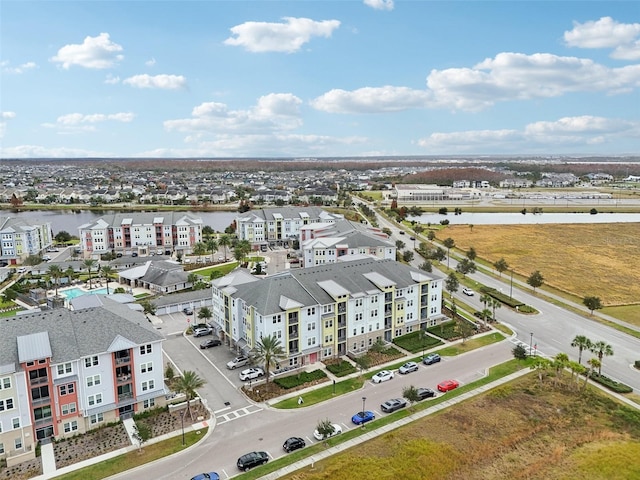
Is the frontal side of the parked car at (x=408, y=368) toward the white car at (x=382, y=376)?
yes

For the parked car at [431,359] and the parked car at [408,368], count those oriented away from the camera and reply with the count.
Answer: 0

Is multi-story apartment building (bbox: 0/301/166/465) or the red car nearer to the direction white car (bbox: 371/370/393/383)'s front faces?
the multi-story apartment building

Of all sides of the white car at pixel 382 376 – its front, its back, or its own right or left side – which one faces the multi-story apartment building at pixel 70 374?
front

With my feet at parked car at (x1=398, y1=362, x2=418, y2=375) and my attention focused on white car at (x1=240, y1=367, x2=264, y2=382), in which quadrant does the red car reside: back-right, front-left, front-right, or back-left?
back-left

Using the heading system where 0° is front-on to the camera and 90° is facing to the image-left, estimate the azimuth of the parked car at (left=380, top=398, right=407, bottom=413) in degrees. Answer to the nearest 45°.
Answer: approximately 225°

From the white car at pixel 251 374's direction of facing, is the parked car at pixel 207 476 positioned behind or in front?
behind

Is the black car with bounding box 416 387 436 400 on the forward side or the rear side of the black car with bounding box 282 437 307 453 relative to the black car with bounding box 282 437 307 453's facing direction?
on the forward side

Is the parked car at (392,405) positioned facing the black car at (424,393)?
yes

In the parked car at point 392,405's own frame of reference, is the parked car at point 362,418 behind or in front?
behind

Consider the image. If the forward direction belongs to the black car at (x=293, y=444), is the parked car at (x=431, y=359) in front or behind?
in front
